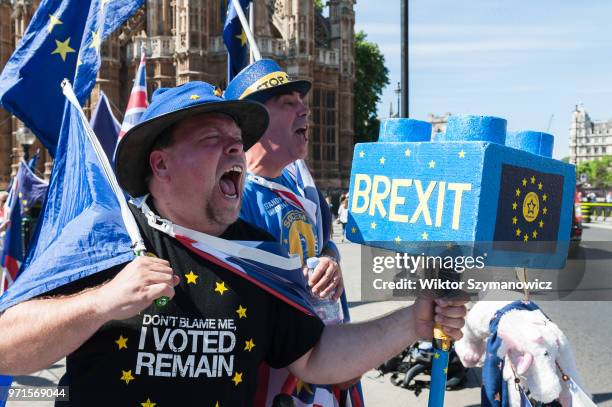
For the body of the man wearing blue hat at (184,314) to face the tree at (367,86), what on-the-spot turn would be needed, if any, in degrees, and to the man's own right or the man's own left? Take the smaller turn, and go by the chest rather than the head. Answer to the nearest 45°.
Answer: approximately 135° to the man's own left

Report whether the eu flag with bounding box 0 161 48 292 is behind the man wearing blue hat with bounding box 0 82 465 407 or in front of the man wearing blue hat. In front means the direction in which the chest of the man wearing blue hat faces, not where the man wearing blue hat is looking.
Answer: behind

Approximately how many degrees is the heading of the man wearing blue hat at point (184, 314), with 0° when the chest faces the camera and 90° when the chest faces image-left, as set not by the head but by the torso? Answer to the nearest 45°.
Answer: approximately 315°

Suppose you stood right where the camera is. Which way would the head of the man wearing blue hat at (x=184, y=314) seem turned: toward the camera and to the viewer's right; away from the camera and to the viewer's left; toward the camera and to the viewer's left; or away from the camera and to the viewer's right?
toward the camera and to the viewer's right

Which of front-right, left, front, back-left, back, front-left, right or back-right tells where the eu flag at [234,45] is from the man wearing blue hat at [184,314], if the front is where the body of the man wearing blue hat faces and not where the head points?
back-left

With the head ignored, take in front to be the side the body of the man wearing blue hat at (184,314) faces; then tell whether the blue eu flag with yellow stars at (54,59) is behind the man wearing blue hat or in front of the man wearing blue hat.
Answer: behind

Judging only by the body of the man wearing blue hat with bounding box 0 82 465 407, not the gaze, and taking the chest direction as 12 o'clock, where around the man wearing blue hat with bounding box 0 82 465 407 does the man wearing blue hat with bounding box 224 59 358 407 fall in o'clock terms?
the man wearing blue hat with bounding box 224 59 358 407 is roughly at 8 o'clock from the man wearing blue hat with bounding box 0 82 465 407.

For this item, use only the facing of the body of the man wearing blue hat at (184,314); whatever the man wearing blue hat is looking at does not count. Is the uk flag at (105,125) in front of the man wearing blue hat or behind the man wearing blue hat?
behind

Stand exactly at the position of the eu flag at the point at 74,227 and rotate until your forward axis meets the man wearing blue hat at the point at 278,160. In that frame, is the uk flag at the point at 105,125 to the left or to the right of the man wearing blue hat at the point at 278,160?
left
